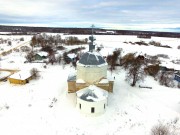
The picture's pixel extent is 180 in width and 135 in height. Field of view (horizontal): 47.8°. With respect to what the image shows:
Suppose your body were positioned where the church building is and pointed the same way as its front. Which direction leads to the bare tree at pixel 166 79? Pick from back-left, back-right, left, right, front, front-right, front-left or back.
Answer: front-right

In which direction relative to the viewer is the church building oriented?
away from the camera
